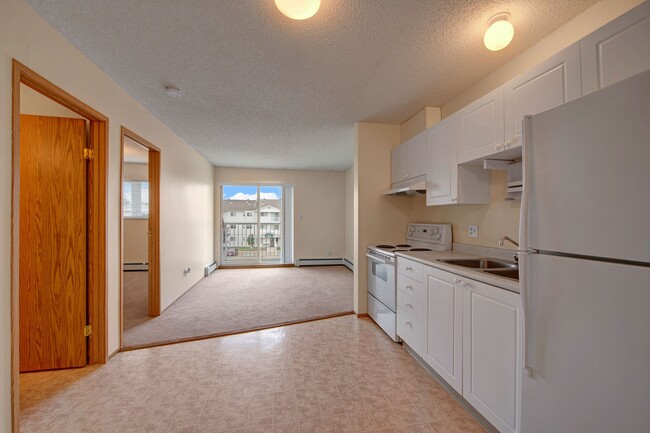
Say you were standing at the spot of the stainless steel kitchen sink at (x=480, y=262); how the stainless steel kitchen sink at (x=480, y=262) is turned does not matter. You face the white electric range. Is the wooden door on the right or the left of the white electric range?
left

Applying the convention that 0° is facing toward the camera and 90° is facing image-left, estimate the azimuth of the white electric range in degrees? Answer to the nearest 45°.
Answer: approximately 45°

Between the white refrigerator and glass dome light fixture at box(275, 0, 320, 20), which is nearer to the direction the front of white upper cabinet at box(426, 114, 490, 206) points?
the glass dome light fixture
